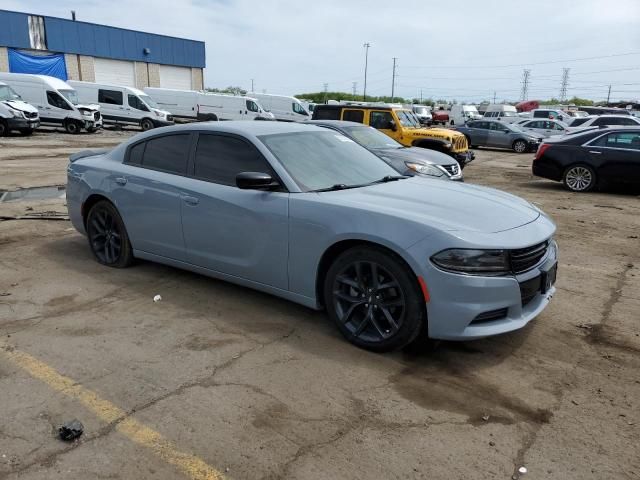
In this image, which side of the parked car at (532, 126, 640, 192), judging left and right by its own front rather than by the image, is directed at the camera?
right

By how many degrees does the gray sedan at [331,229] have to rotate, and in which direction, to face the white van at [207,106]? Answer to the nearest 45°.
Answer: approximately 135° to its left

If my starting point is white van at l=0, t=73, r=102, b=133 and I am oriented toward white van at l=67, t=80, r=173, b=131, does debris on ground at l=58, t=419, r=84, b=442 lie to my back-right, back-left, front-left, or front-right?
back-right

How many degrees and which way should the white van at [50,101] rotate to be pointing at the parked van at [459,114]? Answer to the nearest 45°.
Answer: approximately 45° to its left

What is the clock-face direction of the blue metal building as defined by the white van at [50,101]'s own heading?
The blue metal building is roughly at 8 o'clock from the white van.

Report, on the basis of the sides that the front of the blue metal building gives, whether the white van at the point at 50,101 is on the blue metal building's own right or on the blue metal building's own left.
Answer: on the blue metal building's own right

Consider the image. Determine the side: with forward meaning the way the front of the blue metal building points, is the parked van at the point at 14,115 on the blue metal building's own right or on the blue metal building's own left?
on the blue metal building's own right

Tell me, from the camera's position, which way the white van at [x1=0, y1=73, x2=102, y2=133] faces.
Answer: facing the viewer and to the right of the viewer

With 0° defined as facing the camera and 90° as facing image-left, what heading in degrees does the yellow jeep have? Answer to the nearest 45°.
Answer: approximately 315°

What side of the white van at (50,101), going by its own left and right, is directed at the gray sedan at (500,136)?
front

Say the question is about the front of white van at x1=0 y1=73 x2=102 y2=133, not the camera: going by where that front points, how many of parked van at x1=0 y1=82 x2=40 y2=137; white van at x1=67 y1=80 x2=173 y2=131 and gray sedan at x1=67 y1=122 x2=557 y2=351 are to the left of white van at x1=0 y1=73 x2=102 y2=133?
1

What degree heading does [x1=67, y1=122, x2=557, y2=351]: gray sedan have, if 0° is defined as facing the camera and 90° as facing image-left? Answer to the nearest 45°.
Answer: approximately 315°

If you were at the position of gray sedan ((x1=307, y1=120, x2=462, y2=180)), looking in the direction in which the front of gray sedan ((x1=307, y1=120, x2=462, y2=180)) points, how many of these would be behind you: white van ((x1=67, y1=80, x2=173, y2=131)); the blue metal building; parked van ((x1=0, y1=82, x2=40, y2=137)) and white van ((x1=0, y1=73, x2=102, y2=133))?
4
